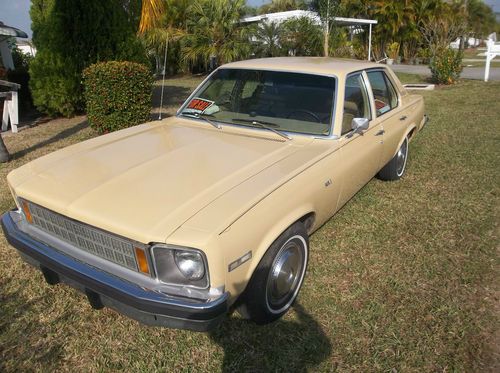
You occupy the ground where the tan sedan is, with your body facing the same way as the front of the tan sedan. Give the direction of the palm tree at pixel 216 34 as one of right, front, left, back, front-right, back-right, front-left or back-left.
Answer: back-right

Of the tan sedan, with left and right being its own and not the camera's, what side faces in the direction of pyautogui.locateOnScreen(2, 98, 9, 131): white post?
right

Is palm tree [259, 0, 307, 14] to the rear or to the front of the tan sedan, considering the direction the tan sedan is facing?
to the rear

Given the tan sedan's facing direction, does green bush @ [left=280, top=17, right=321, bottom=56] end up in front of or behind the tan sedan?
behind

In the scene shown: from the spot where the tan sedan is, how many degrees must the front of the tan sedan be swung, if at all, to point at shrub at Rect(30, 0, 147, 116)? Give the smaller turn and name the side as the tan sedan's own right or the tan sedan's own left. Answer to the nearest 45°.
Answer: approximately 135° to the tan sedan's own right

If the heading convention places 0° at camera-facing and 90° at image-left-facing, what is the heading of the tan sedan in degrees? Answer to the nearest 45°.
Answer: approximately 45°

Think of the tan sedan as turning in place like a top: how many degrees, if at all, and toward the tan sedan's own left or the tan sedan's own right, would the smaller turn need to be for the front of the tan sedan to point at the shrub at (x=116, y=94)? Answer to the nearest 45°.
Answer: approximately 135° to the tan sedan's own right

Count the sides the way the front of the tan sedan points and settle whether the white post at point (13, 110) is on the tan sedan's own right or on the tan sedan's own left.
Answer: on the tan sedan's own right

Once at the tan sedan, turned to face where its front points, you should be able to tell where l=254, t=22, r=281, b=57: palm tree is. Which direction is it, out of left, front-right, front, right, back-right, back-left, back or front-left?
back-right
